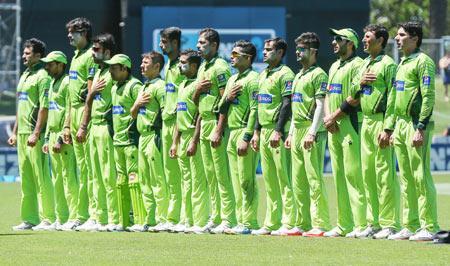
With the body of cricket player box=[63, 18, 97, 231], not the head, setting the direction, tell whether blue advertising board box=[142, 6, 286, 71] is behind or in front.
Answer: behind

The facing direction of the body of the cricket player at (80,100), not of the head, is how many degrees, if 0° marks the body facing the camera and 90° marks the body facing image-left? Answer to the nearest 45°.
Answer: approximately 45°

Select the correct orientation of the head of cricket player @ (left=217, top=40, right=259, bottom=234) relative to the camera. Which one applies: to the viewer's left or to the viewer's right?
to the viewer's left

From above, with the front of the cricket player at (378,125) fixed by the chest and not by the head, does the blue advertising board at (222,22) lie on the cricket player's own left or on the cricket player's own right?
on the cricket player's own right

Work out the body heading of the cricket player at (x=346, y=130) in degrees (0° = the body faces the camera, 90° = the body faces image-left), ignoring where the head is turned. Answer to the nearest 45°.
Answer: approximately 45°

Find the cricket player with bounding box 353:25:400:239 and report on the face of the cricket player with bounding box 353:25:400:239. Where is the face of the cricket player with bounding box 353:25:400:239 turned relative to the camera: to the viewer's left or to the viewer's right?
to the viewer's left

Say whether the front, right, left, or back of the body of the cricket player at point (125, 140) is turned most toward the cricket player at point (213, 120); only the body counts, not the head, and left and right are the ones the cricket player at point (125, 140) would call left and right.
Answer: left

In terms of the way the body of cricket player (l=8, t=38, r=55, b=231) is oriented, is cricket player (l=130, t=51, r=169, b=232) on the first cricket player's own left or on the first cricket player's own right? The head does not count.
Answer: on the first cricket player's own left
